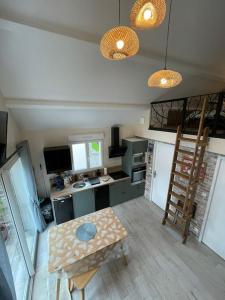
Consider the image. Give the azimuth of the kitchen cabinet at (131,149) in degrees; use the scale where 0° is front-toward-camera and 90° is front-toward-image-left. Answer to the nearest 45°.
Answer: approximately 315°

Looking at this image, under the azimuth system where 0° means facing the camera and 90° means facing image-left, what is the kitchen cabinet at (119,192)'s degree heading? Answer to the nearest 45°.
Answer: approximately 315°

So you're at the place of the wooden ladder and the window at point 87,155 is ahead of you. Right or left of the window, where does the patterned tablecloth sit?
left

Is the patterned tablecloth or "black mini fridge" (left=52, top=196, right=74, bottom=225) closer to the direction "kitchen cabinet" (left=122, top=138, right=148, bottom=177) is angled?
the patterned tablecloth

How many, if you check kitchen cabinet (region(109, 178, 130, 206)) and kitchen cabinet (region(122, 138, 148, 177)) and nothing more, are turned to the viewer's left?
0

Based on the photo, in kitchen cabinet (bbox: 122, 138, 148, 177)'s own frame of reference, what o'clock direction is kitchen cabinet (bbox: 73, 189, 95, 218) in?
kitchen cabinet (bbox: 73, 189, 95, 218) is roughly at 3 o'clock from kitchen cabinet (bbox: 122, 138, 148, 177).

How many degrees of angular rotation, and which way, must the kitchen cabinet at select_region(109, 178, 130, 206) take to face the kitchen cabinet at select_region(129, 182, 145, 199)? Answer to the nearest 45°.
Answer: approximately 90° to its left

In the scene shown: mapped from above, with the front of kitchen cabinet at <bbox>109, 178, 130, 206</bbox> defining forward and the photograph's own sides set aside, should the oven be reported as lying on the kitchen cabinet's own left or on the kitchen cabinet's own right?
on the kitchen cabinet's own left
